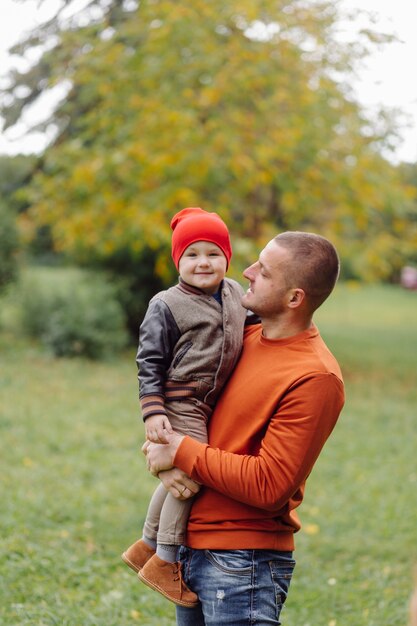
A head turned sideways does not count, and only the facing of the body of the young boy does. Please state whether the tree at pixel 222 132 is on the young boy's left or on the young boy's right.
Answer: on the young boy's left

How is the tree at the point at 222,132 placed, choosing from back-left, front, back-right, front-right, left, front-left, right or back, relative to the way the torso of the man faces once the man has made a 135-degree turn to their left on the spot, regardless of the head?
left

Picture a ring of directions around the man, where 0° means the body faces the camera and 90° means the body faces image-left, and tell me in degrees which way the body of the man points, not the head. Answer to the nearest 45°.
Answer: approximately 45°

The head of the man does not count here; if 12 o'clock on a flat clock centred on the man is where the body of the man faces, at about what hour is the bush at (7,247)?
The bush is roughly at 4 o'clock from the man.

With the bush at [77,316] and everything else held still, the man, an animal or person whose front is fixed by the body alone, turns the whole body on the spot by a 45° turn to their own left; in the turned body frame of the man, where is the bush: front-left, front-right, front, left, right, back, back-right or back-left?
back

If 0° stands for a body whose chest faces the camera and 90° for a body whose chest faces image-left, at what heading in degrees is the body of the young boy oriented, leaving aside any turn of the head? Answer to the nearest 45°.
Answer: approximately 315°

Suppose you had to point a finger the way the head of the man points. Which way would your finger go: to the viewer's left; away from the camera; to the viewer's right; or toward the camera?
to the viewer's left
